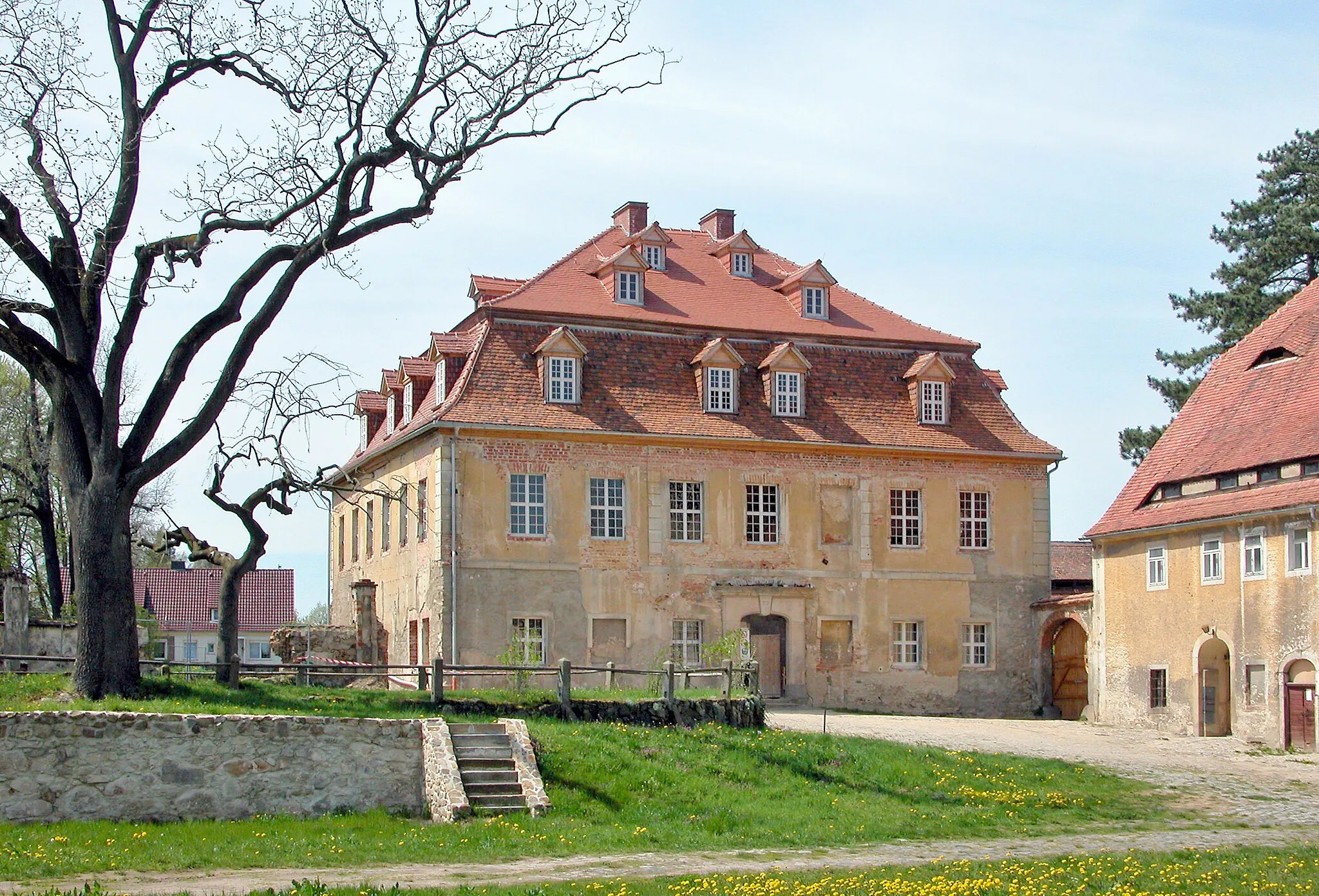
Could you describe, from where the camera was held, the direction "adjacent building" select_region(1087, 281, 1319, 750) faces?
facing the viewer and to the left of the viewer

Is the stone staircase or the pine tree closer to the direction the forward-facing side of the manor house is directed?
the stone staircase

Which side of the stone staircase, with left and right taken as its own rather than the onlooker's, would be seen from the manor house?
back

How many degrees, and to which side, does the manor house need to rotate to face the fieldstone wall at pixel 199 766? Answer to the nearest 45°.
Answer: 0° — it already faces it

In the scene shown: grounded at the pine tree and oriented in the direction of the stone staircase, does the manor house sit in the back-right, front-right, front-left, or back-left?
front-right

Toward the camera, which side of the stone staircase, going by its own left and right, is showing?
front

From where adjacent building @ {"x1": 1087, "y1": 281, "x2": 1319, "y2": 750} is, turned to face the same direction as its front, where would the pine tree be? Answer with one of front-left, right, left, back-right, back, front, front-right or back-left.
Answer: back-right

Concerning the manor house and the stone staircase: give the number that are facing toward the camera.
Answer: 2

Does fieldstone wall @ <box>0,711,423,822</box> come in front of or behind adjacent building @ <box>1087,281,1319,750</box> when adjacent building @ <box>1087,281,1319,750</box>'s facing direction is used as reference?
in front

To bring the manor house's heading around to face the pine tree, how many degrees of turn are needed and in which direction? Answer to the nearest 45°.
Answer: approximately 135° to its left

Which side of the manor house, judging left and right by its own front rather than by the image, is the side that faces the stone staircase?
front
